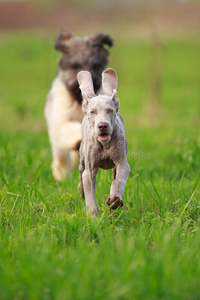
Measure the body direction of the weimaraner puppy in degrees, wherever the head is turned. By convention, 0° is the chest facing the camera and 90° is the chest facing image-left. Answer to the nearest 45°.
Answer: approximately 0°
